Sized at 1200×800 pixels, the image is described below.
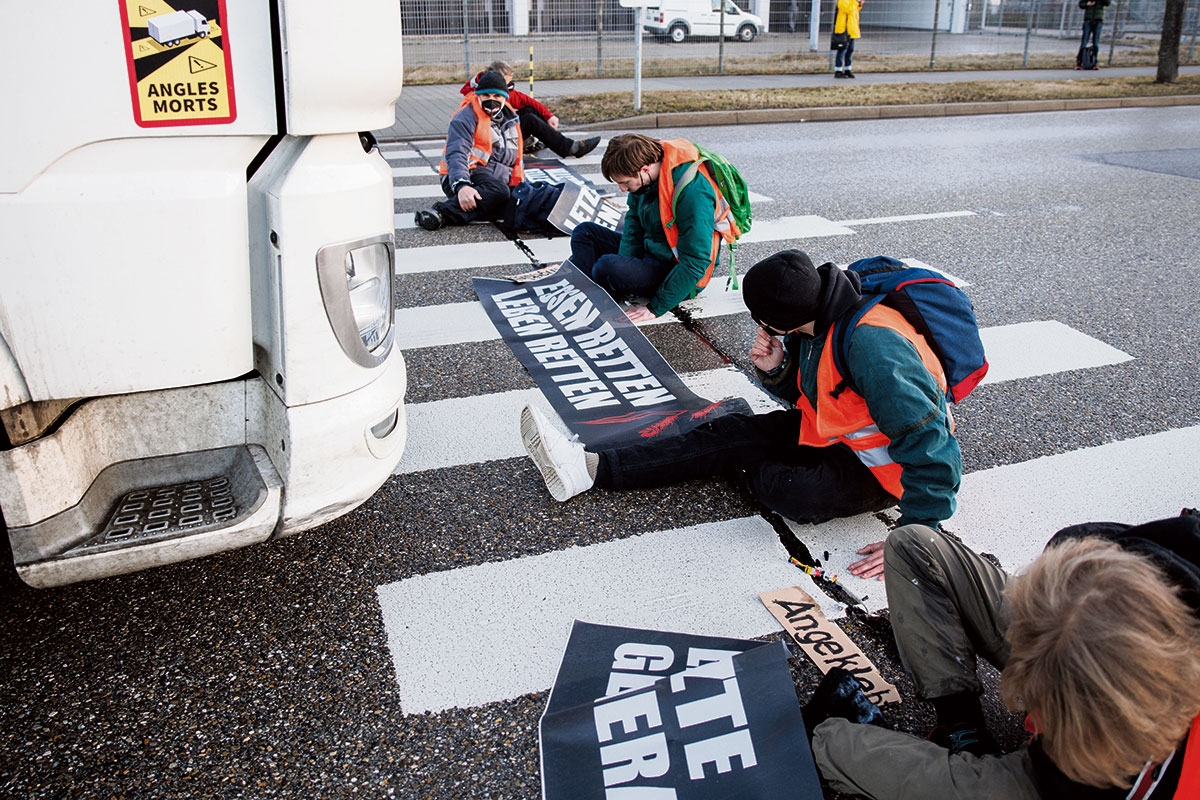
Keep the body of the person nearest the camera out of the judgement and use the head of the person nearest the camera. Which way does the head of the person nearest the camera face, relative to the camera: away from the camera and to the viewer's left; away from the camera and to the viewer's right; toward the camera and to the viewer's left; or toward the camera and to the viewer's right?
away from the camera and to the viewer's left

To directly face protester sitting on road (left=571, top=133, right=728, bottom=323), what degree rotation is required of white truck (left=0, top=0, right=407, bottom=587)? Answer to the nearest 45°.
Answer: approximately 45° to its left

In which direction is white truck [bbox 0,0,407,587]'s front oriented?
to the viewer's right

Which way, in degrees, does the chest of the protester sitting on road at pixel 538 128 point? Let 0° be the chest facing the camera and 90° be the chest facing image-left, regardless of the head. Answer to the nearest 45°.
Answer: approximately 270°
